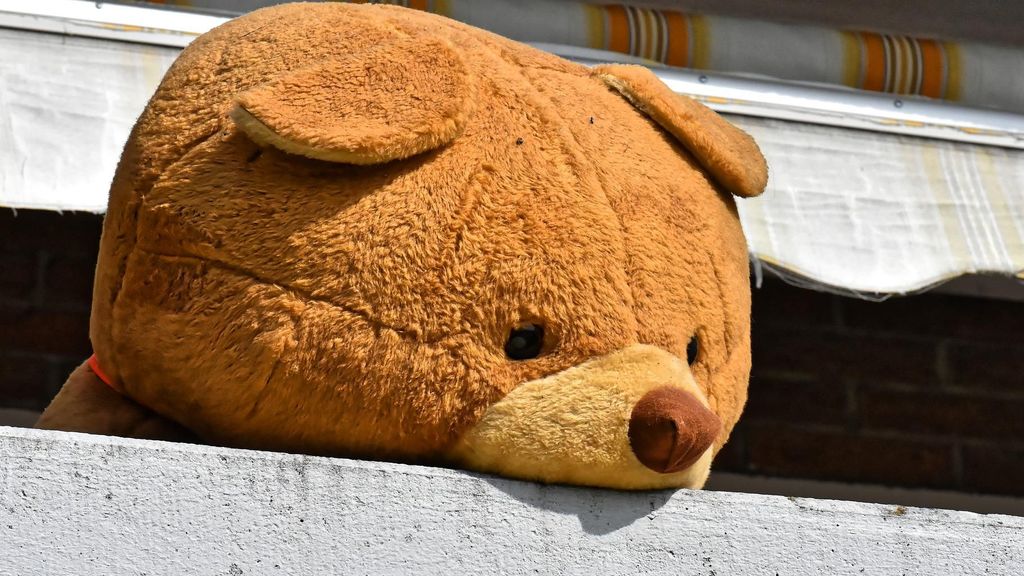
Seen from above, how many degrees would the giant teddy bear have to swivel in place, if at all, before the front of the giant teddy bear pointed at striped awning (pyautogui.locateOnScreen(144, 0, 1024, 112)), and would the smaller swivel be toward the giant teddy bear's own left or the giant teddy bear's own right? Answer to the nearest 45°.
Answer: approximately 90° to the giant teddy bear's own left

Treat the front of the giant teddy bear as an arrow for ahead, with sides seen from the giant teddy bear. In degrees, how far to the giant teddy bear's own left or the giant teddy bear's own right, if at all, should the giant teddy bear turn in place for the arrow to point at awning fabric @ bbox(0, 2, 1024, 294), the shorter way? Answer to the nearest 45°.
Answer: approximately 90° to the giant teddy bear's own left

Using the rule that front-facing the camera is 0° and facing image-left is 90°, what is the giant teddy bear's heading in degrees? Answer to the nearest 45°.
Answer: approximately 315°
